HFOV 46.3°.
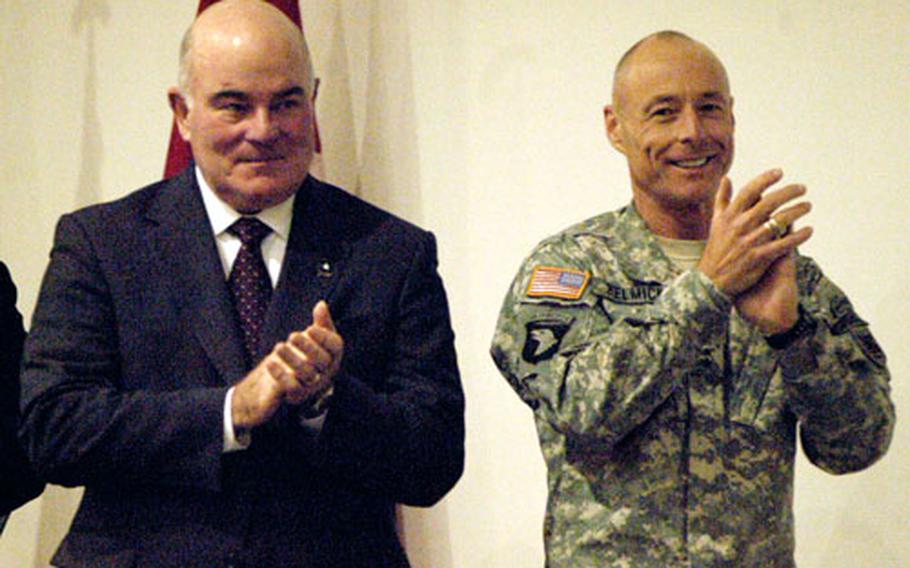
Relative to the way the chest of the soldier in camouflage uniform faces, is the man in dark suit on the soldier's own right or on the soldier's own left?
on the soldier's own right

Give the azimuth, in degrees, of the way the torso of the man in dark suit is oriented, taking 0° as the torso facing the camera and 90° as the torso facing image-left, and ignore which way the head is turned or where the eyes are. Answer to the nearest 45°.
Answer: approximately 0°

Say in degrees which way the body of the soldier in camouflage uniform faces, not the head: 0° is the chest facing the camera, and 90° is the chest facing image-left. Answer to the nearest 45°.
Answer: approximately 315°

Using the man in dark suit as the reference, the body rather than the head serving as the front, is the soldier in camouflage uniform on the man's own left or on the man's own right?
on the man's own left
